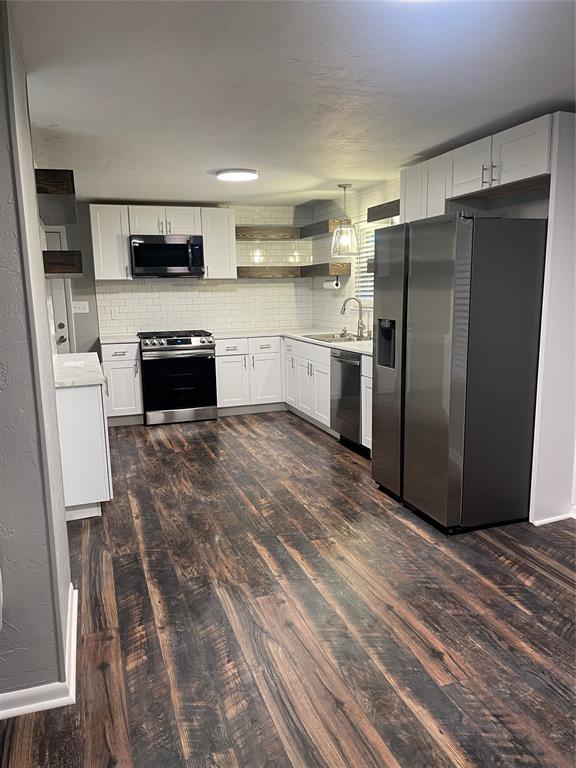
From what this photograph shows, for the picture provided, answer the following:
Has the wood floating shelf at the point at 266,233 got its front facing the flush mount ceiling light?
yes

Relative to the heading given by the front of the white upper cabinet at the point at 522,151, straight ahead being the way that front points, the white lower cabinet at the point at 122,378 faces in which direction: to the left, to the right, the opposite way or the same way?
to the left

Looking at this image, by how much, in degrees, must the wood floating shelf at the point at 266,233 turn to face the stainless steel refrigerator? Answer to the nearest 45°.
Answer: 0° — it already faces it

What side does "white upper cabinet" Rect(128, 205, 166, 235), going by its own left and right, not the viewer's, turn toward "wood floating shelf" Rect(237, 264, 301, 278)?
left

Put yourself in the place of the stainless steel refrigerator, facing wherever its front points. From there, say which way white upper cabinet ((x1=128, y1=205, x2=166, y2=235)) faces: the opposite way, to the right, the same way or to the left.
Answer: to the left

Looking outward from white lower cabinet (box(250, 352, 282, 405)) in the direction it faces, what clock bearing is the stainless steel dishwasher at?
The stainless steel dishwasher is roughly at 11 o'clock from the white lower cabinet.

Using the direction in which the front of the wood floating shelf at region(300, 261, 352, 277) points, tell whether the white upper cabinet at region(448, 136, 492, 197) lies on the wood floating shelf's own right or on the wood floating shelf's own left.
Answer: on the wood floating shelf's own left

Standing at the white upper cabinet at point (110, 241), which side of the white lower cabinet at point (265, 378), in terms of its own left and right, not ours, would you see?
right

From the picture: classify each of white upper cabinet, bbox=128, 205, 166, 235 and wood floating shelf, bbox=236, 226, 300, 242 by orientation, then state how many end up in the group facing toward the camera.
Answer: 2

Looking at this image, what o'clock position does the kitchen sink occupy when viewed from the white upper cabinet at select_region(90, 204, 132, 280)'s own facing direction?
The kitchen sink is roughly at 10 o'clock from the white upper cabinet.
